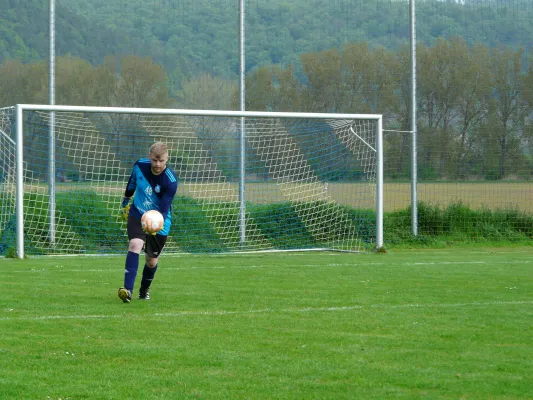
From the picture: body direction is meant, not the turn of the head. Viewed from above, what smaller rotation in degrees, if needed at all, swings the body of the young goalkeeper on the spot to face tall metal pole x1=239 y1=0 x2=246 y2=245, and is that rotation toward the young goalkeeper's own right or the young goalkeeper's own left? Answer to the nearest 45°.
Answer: approximately 180°

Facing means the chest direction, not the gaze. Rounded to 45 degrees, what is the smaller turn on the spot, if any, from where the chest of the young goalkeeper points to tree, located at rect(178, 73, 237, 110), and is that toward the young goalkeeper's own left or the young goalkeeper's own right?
approximately 180°

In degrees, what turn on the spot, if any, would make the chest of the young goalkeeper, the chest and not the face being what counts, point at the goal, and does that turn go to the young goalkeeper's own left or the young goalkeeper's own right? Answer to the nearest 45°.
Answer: approximately 180°

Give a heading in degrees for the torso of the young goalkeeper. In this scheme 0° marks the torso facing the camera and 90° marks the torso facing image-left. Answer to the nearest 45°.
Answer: approximately 0°

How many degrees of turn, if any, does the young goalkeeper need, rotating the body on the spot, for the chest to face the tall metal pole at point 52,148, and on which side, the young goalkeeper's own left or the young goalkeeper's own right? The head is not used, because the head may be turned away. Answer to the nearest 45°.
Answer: approximately 180°

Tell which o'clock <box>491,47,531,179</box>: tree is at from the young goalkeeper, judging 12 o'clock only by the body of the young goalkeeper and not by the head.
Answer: The tree is roughly at 7 o'clock from the young goalkeeper.
